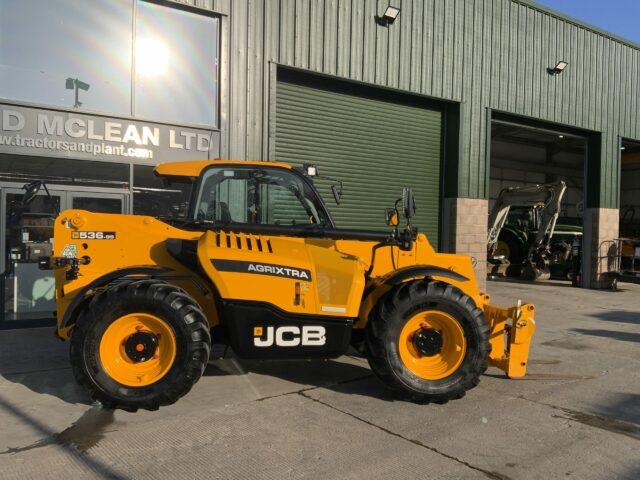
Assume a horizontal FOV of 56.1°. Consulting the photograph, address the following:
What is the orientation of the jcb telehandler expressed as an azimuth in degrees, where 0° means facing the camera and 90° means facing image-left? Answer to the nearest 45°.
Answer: approximately 270°

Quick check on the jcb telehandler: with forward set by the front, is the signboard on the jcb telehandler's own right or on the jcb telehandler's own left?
on the jcb telehandler's own left

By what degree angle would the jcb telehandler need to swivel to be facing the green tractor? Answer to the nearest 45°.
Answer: approximately 45° to its left

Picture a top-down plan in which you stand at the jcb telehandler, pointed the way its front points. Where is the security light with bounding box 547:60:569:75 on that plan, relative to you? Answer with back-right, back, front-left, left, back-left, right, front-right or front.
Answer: front-left

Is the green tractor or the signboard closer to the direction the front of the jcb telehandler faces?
the green tractor

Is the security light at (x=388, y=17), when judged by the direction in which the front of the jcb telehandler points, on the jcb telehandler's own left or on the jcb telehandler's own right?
on the jcb telehandler's own left
